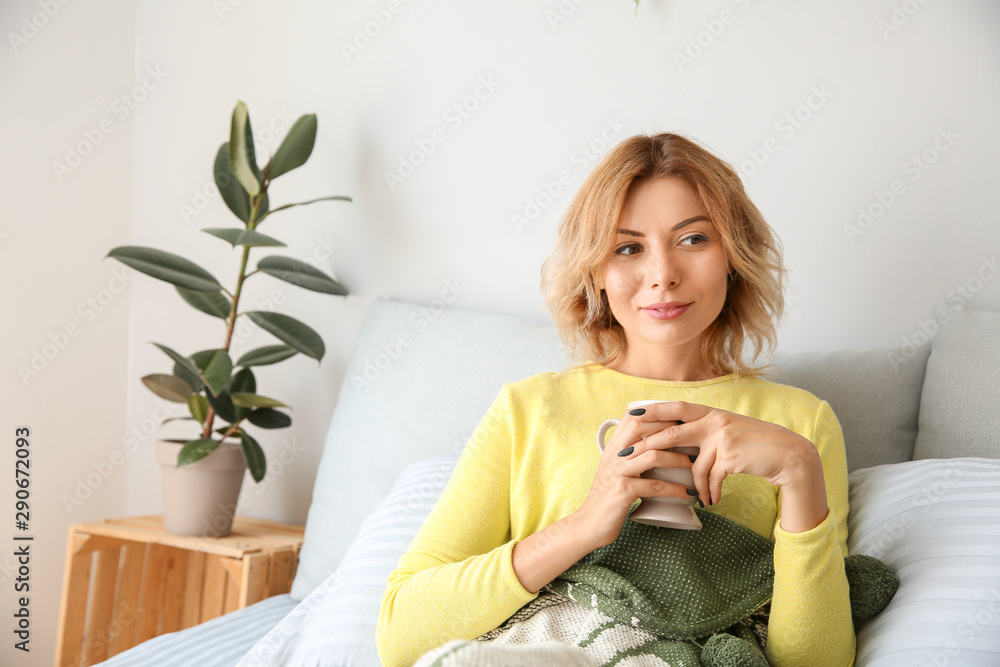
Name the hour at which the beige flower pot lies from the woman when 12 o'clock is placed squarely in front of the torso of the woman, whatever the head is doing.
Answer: The beige flower pot is roughly at 4 o'clock from the woman.

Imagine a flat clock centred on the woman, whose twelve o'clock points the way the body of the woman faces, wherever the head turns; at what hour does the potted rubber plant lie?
The potted rubber plant is roughly at 4 o'clock from the woman.

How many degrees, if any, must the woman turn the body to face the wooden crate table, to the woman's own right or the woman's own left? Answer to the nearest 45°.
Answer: approximately 135° to the woman's own right

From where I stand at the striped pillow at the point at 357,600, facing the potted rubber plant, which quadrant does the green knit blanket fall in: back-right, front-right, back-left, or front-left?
back-right

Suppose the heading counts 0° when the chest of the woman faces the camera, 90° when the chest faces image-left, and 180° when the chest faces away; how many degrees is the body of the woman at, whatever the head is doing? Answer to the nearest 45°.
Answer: approximately 0°
